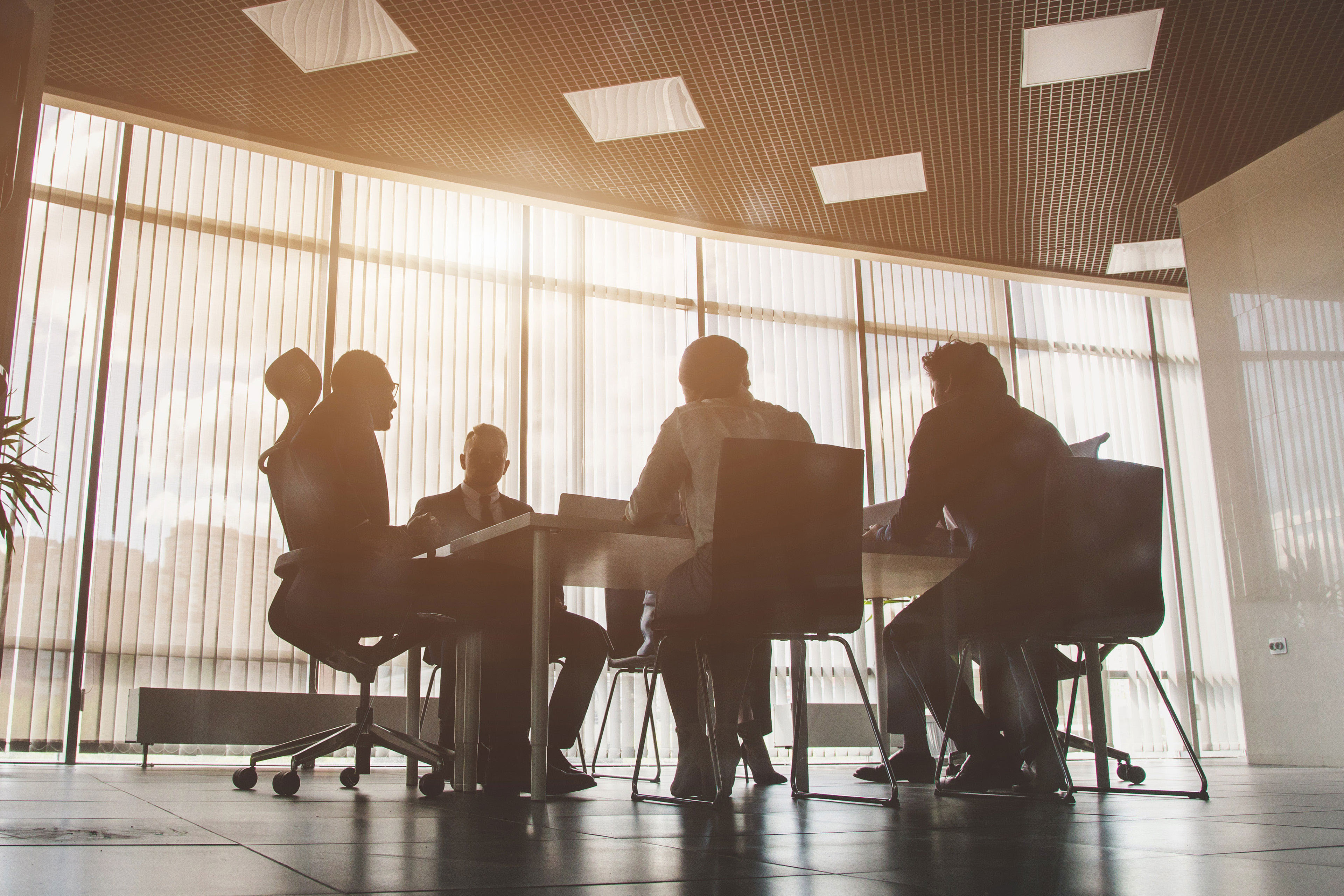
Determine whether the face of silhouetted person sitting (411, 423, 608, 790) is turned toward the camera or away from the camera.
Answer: toward the camera

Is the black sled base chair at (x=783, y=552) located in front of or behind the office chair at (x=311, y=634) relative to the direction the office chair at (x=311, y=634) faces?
in front

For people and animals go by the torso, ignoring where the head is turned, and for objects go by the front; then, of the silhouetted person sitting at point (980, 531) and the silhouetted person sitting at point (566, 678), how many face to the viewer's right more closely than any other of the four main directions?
0

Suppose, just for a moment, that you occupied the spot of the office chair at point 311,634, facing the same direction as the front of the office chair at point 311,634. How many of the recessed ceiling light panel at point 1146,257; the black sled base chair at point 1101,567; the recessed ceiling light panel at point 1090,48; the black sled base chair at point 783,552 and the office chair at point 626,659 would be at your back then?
0

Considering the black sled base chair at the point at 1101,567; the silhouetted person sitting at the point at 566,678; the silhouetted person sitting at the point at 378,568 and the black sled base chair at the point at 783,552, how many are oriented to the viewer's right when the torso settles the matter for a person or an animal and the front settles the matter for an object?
1

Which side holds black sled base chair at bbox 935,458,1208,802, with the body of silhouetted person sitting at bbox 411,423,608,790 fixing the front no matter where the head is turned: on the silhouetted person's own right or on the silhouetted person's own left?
on the silhouetted person's own left

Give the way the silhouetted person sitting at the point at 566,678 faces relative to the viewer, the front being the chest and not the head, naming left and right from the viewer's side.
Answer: facing the viewer

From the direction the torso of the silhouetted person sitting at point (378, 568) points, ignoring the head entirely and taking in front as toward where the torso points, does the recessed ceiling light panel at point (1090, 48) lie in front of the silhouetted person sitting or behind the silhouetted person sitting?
in front

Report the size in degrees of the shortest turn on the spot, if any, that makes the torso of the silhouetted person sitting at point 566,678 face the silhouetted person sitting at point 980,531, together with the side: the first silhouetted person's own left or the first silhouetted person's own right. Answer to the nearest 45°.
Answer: approximately 45° to the first silhouetted person's own left

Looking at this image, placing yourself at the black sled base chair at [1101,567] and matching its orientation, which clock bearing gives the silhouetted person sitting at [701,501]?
The silhouetted person sitting is roughly at 10 o'clock from the black sled base chair.

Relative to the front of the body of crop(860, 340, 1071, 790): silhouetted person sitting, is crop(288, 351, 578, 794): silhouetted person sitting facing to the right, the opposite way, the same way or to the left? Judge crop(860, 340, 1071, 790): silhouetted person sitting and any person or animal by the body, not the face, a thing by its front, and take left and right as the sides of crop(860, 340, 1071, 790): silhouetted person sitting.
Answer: to the right

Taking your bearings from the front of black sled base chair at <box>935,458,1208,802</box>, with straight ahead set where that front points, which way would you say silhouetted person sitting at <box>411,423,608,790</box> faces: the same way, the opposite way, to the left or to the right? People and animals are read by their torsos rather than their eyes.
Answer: the opposite way

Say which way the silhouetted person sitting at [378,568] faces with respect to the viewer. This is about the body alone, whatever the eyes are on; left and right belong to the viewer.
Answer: facing to the right of the viewer

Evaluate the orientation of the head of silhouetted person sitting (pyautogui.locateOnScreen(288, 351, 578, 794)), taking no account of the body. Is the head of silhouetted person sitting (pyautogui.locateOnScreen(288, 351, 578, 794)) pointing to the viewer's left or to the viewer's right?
to the viewer's right

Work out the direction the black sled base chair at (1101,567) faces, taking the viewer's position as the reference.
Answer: facing away from the viewer and to the left of the viewer

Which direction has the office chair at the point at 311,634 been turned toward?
to the viewer's right

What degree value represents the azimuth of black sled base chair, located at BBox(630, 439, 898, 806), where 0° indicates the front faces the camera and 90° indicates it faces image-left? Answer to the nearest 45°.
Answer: approximately 135°

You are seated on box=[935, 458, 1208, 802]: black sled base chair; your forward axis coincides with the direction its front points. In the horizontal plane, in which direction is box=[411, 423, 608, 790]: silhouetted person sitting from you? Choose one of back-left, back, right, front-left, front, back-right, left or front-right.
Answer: front-left

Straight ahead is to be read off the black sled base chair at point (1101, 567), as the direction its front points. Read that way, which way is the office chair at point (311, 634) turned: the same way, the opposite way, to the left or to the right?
to the right
